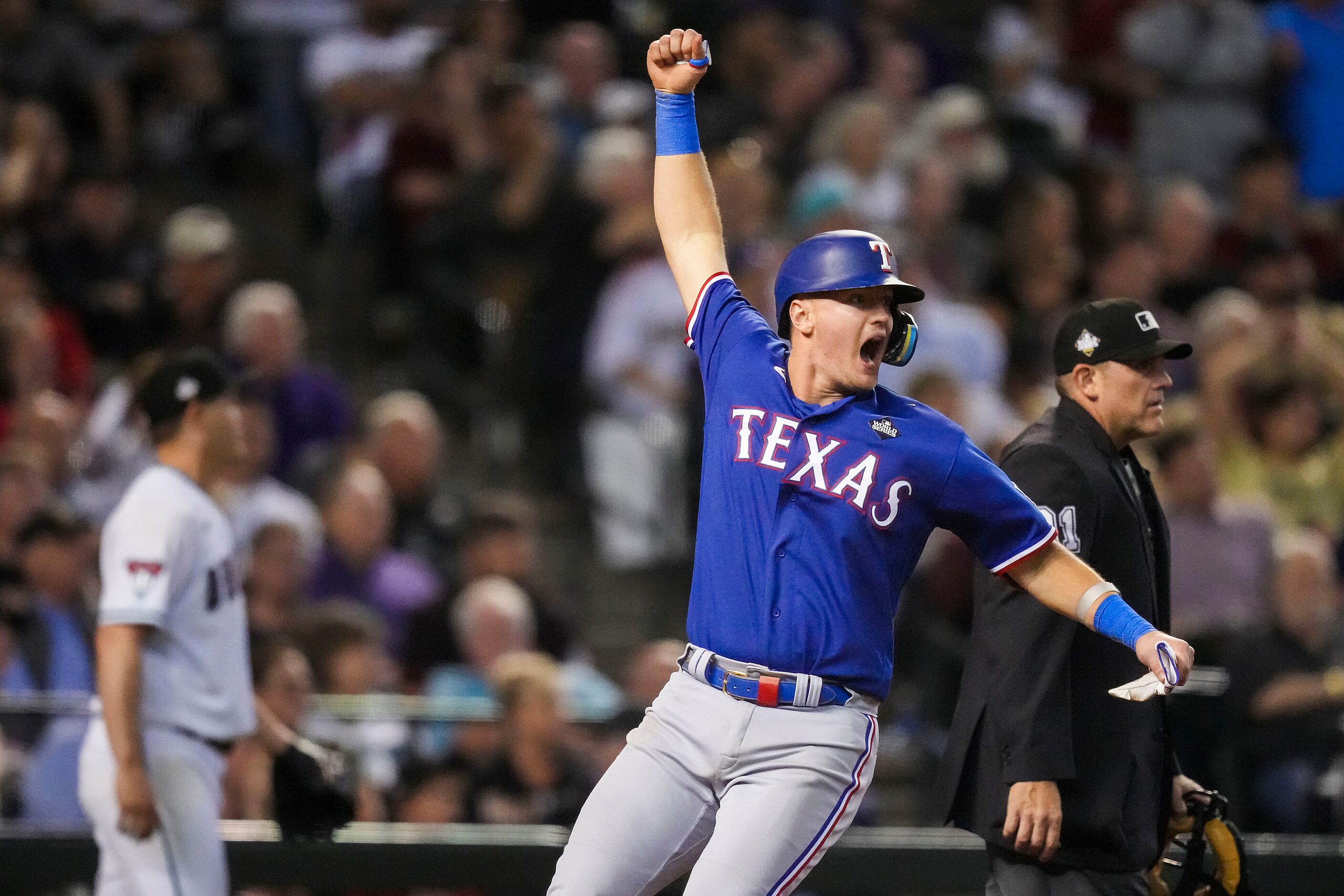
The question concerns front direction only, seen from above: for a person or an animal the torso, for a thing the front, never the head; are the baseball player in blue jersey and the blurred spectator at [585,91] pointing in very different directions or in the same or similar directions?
same or similar directions

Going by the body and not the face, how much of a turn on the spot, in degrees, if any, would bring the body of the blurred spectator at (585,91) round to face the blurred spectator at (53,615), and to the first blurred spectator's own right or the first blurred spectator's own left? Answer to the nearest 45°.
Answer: approximately 45° to the first blurred spectator's own right

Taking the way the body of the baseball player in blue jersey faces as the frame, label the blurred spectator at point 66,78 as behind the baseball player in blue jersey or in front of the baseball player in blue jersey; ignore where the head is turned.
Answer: behind

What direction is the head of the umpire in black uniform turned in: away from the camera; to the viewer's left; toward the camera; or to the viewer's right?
to the viewer's right

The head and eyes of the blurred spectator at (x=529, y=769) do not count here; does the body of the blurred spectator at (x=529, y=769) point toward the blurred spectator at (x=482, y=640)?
no

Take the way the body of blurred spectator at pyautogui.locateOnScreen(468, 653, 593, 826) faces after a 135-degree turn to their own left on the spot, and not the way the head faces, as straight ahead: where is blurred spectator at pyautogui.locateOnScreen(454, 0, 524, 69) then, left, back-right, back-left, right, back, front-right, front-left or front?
front-left

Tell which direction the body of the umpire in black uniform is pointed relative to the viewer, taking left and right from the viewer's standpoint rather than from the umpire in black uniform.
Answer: facing to the right of the viewer

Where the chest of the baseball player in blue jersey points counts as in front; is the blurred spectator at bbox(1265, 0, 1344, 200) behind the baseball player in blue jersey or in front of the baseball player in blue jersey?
behind

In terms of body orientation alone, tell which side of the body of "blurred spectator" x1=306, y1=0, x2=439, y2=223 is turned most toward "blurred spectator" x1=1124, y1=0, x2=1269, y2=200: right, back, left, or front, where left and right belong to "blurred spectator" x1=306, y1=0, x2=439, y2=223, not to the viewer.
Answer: left

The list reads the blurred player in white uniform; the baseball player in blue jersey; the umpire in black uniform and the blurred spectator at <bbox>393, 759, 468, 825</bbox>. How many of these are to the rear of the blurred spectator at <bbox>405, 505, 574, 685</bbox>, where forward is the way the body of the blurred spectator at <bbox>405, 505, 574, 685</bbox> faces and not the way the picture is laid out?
0

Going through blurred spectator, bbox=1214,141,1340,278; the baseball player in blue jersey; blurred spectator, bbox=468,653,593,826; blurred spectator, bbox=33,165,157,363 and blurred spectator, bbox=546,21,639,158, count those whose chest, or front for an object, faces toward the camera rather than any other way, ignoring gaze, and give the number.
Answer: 5

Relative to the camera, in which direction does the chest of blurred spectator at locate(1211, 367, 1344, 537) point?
toward the camera

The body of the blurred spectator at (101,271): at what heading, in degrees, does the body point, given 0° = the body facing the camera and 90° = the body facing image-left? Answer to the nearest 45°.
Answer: approximately 0°

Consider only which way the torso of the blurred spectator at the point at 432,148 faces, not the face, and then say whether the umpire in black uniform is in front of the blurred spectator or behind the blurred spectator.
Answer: in front

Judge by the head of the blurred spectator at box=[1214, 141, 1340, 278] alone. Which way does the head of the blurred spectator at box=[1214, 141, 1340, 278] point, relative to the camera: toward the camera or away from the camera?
toward the camera

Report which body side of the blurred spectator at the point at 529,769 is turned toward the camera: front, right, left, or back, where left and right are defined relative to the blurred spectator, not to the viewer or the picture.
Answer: front

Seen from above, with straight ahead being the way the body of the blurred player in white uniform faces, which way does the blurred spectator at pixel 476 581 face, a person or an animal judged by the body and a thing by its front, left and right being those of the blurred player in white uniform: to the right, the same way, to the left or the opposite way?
to the right

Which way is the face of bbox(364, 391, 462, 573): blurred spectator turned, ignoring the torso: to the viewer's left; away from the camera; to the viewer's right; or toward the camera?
toward the camera
